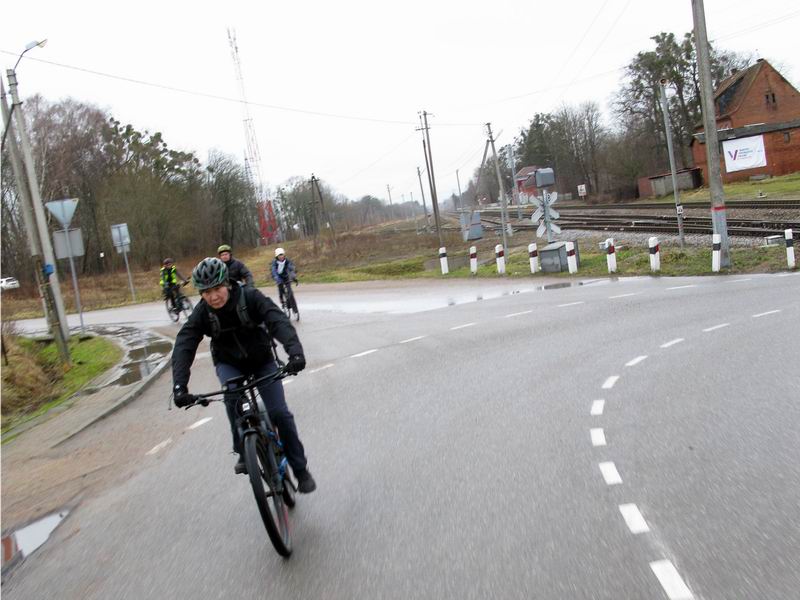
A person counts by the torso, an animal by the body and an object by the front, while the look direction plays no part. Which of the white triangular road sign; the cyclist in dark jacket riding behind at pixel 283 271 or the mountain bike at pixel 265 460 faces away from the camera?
the white triangular road sign

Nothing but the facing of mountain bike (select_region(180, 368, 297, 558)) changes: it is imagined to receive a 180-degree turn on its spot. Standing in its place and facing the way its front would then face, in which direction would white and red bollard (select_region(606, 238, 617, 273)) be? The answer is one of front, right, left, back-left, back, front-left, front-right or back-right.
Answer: front-right

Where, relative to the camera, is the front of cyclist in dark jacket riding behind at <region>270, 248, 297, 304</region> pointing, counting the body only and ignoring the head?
toward the camera

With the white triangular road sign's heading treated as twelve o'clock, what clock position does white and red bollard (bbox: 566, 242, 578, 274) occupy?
The white and red bollard is roughly at 3 o'clock from the white triangular road sign.

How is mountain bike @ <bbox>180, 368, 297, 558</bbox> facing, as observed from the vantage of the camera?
facing the viewer

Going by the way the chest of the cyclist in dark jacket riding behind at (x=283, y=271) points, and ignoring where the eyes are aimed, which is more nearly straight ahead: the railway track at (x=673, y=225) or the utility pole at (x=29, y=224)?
the utility pole

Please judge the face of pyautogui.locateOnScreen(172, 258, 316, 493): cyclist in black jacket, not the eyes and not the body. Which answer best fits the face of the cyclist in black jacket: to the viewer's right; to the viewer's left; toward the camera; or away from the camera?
toward the camera

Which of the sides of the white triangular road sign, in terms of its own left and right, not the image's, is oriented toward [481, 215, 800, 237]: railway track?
right

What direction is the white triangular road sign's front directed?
away from the camera

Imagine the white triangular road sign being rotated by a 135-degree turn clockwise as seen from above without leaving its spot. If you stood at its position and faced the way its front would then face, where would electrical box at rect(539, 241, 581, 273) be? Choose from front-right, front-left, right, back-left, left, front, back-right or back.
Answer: front-left

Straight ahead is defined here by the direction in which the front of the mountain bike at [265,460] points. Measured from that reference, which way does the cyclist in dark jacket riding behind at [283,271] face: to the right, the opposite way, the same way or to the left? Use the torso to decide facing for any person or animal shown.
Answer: the same way

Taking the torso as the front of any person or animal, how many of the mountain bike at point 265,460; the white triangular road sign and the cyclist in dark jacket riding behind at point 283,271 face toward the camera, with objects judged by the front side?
2

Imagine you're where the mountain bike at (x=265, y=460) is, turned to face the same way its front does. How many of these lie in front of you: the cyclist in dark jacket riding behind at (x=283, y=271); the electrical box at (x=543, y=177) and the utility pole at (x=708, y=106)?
0

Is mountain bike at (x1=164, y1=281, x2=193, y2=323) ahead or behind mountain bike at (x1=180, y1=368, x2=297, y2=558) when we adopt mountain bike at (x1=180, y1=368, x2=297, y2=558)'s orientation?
behind

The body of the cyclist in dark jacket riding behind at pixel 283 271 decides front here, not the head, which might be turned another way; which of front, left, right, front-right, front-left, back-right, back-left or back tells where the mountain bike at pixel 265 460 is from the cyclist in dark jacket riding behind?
front
